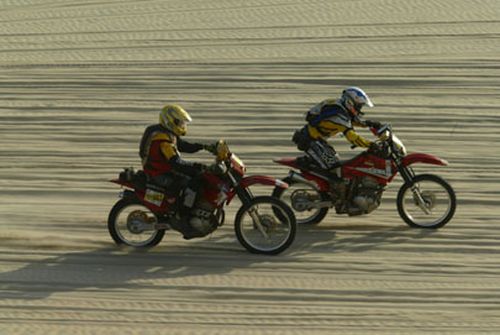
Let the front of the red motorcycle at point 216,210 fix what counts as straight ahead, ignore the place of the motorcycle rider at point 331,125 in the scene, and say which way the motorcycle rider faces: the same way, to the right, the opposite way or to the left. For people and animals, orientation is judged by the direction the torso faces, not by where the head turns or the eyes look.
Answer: the same way

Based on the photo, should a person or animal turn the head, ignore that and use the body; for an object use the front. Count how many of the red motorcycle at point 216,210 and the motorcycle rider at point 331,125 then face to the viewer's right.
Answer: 2

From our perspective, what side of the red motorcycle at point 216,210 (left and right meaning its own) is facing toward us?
right

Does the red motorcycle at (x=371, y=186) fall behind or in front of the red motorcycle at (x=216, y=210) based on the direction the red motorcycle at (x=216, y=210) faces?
in front

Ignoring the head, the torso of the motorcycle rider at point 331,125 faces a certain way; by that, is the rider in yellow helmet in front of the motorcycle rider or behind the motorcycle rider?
behind

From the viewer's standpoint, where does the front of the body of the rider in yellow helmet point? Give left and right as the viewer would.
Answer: facing to the right of the viewer

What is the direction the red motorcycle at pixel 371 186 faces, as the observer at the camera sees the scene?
facing to the right of the viewer

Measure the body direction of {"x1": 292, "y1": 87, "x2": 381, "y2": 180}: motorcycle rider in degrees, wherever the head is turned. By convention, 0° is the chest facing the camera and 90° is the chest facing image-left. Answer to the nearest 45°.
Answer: approximately 270°

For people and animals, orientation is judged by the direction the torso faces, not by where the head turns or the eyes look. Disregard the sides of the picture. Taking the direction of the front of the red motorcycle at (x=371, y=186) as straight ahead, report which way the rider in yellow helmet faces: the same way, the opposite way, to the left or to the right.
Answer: the same way

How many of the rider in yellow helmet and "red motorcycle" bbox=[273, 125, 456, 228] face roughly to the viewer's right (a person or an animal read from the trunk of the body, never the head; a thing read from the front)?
2

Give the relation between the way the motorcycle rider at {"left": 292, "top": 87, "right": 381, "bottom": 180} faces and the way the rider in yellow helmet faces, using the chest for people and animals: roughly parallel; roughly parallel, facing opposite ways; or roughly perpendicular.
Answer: roughly parallel
